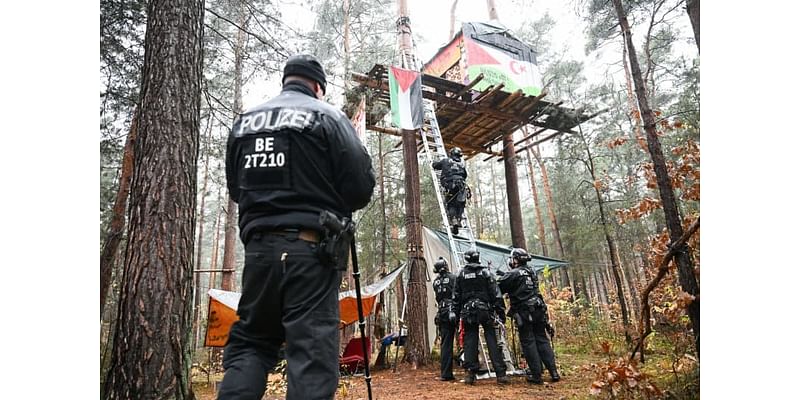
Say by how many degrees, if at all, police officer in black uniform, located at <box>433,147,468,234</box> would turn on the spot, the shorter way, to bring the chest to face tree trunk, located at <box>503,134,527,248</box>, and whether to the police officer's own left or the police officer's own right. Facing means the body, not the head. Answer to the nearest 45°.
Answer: approximately 90° to the police officer's own right

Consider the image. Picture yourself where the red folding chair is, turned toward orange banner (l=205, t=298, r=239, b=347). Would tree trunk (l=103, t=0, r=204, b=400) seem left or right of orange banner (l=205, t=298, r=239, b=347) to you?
left

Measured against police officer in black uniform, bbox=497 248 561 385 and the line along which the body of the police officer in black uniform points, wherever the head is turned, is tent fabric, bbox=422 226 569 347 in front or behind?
in front

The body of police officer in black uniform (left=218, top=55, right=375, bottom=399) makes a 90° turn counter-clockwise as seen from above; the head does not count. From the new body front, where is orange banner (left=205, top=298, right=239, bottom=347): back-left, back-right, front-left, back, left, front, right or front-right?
front-right

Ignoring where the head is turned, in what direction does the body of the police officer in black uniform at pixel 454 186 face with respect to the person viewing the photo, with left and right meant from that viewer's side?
facing away from the viewer and to the left of the viewer

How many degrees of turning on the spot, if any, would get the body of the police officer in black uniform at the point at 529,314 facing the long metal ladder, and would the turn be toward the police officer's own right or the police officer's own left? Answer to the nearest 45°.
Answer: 0° — they already face them

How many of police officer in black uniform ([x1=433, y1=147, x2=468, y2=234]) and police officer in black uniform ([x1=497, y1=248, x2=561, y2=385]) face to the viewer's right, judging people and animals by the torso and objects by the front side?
0

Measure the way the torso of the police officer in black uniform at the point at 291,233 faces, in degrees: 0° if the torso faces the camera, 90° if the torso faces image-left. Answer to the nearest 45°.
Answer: approximately 225°

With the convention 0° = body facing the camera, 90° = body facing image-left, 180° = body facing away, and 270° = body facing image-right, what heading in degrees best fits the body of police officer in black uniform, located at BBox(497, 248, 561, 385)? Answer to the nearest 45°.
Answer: approximately 135°
